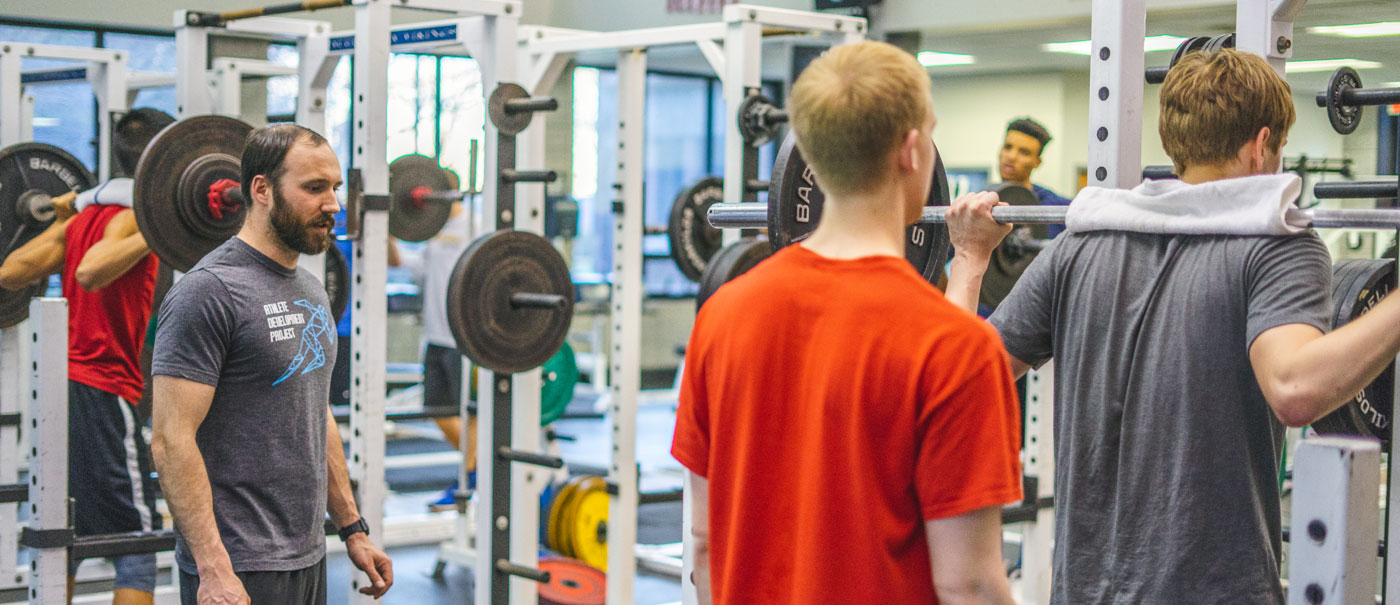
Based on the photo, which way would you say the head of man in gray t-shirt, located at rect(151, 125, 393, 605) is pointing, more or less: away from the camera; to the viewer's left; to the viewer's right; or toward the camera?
to the viewer's right

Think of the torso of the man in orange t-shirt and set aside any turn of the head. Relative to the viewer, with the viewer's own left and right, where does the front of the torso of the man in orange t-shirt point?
facing away from the viewer and to the right of the viewer

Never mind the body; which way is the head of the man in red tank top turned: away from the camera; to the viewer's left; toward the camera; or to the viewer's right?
away from the camera

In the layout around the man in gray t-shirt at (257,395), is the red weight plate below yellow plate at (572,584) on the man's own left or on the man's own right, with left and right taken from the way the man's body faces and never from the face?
on the man's own left

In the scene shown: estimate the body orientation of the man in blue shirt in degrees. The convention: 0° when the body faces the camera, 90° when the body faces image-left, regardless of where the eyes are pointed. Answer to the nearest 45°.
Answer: approximately 45°

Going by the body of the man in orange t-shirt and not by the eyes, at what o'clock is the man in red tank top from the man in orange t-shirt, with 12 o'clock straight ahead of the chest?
The man in red tank top is roughly at 9 o'clock from the man in orange t-shirt.

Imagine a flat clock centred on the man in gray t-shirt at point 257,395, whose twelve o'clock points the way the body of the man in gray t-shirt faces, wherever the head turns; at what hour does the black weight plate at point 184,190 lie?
The black weight plate is roughly at 7 o'clock from the man in gray t-shirt.

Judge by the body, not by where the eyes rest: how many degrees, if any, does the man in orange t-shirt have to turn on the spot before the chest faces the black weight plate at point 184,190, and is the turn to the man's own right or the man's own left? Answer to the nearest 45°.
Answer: approximately 90° to the man's own left

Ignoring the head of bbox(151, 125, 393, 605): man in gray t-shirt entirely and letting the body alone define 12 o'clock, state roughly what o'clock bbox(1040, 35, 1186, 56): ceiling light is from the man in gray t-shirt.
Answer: The ceiling light is roughly at 9 o'clock from the man in gray t-shirt.
